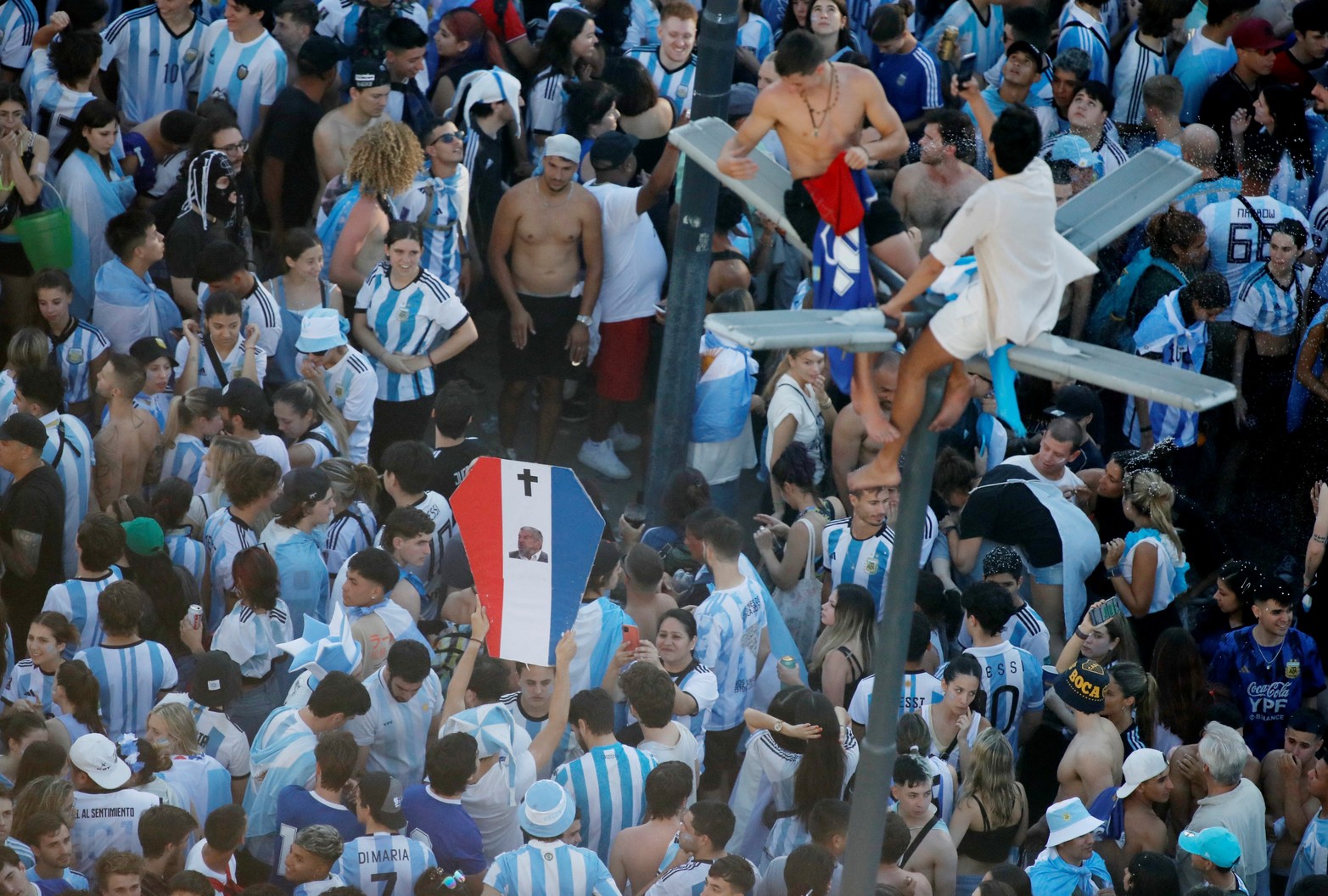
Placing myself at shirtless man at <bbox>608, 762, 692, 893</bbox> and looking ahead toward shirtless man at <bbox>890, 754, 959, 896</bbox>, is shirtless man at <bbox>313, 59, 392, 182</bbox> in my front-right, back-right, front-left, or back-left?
back-left

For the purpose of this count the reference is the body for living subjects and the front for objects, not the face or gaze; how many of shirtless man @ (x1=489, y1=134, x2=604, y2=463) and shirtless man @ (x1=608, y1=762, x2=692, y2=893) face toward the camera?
1

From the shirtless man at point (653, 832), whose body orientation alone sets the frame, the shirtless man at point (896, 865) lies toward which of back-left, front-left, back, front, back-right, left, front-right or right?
front-right

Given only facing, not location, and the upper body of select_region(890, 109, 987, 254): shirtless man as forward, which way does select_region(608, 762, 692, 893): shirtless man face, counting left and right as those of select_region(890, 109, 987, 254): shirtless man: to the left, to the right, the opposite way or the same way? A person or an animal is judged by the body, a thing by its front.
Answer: the opposite way

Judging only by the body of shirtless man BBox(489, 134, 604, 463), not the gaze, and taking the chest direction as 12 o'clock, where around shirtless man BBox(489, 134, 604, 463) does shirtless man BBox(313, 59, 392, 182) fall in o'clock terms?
shirtless man BBox(313, 59, 392, 182) is roughly at 3 o'clock from shirtless man BBox(489, 134, 604, 463).

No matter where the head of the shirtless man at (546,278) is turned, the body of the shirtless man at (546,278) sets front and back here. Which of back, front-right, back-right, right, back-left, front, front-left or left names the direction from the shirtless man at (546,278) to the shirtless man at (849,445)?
front-left

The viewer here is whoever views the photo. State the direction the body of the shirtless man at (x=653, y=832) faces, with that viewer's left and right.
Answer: facing away from the viewer and to the right of the viewer

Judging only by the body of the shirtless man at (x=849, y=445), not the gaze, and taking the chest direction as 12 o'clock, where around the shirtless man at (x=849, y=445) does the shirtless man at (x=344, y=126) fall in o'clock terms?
the shirtless man at (x=344, y=126) is roughly at 5 o'clock from the shirtless man at (x=849, y=445).

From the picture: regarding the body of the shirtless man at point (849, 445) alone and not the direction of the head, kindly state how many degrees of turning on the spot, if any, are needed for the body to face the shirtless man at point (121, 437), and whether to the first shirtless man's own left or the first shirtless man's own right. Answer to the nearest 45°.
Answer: approximately 90° to the first shirtless man's own right
